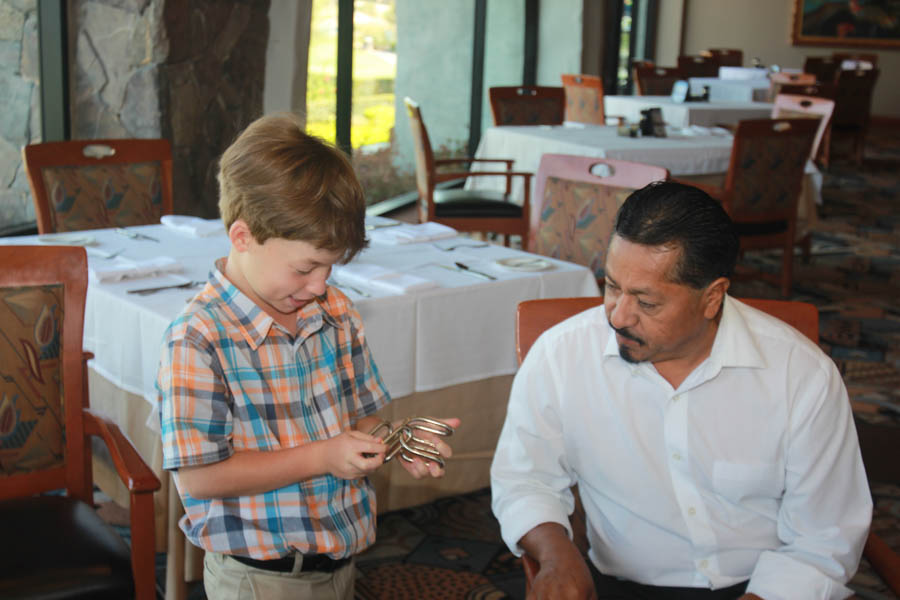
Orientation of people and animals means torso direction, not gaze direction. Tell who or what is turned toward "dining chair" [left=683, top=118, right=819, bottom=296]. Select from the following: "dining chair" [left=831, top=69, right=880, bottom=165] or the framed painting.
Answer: the framed painting

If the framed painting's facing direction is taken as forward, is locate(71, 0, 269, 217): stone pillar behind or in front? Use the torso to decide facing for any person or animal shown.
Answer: in front

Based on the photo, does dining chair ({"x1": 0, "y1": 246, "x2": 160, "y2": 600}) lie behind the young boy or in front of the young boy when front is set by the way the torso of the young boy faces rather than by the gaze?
behind

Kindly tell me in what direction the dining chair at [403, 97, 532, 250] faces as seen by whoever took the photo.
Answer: facing to the right of the viewer

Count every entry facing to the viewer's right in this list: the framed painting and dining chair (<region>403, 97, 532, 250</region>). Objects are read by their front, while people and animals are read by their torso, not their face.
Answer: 1

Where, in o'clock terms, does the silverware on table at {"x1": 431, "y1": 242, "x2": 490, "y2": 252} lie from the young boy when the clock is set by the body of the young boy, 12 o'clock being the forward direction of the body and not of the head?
The silverware on table is roughly at 8 o'clock from the young boy.

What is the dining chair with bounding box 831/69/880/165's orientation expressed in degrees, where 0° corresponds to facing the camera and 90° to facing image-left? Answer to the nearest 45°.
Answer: approximately 135°

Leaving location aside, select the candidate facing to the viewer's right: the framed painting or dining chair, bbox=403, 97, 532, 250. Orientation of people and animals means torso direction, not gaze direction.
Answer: the dining chair

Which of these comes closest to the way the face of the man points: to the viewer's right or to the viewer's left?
to the viewer's left

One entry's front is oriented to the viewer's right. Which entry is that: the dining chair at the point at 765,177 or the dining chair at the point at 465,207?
the dining chair at the point at 465,207

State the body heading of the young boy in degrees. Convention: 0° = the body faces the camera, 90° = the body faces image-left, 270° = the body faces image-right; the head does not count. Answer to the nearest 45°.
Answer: approximately 315°

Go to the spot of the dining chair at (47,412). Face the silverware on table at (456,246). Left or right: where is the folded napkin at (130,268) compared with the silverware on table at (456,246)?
left

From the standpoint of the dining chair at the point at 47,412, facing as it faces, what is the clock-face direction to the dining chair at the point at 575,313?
the dining chair at the point at 575,313 is roughly at 11 o'clock from the dining chair at the point at 47,412.

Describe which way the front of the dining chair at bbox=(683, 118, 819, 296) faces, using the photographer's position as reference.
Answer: facing away from the viewer and to the left of the viewer
